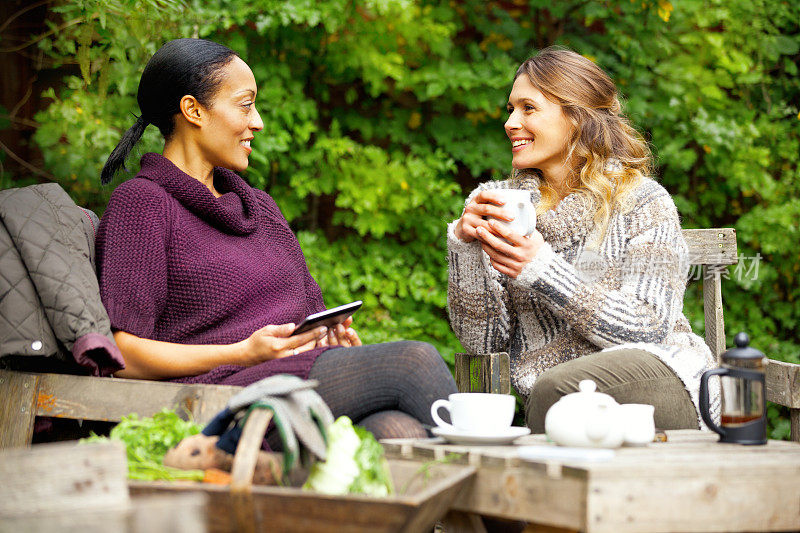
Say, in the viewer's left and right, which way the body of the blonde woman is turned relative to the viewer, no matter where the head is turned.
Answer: facing the viewer and to the left of the viewer

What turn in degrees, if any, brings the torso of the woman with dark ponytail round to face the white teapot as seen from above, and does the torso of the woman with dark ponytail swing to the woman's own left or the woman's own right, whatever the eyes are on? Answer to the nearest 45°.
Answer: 0° — they already face it

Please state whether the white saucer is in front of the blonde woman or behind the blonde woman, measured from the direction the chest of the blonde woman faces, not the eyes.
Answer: in front

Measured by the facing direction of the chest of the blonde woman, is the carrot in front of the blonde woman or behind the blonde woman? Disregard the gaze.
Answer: in front

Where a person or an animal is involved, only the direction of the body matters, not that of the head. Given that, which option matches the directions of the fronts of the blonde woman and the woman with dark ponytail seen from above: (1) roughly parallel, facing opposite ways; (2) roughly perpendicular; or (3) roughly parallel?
roughly perpendicular

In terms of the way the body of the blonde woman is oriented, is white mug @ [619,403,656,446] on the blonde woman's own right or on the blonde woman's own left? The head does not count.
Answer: on the blonde woman's own left

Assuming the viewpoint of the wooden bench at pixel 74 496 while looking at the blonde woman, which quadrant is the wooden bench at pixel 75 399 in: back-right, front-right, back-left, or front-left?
front-left

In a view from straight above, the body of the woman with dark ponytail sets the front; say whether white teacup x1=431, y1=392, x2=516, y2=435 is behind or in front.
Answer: in front

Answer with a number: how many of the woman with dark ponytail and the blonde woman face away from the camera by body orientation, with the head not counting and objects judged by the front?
0

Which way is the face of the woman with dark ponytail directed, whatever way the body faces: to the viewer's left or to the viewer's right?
to the viewer's right

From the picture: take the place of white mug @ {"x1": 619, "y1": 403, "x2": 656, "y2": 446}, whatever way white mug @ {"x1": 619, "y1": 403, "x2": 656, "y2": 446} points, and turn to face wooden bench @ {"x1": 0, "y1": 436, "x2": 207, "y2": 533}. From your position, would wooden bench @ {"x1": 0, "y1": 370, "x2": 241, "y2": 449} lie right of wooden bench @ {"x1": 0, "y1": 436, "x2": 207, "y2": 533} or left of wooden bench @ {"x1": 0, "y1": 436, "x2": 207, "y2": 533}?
right

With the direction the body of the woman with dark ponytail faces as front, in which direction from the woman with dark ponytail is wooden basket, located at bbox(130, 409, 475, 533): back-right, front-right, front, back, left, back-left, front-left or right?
front-right
